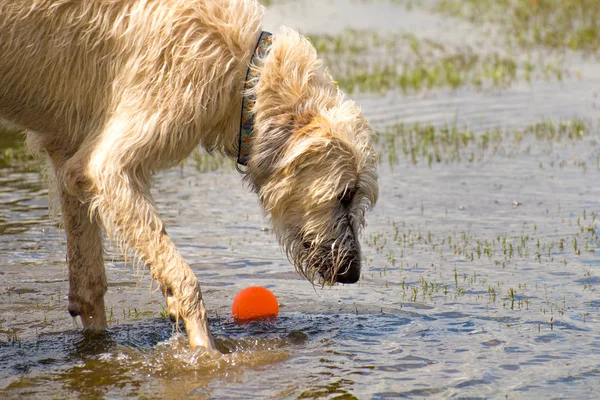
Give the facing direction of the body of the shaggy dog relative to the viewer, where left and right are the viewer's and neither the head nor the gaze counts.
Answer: facing to the right of the viewer
